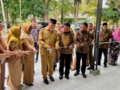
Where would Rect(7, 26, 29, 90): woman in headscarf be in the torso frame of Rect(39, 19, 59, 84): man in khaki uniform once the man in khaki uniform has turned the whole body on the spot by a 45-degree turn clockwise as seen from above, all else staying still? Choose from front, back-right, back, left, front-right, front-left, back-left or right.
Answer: front-right

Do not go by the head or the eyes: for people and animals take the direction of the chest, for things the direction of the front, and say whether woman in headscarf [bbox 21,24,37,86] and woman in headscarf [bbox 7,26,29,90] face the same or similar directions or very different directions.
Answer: same or similar directions

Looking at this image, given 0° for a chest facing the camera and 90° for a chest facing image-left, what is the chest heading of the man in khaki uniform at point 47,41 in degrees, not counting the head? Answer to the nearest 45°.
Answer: approximately 315°

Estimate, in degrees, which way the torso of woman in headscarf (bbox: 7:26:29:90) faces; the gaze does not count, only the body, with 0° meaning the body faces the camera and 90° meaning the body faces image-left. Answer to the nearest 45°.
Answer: approximately 270°

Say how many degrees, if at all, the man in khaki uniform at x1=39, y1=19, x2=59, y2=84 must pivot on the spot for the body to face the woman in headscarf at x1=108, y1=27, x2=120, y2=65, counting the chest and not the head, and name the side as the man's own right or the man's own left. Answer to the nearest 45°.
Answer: approximately 90° to the man's own left
